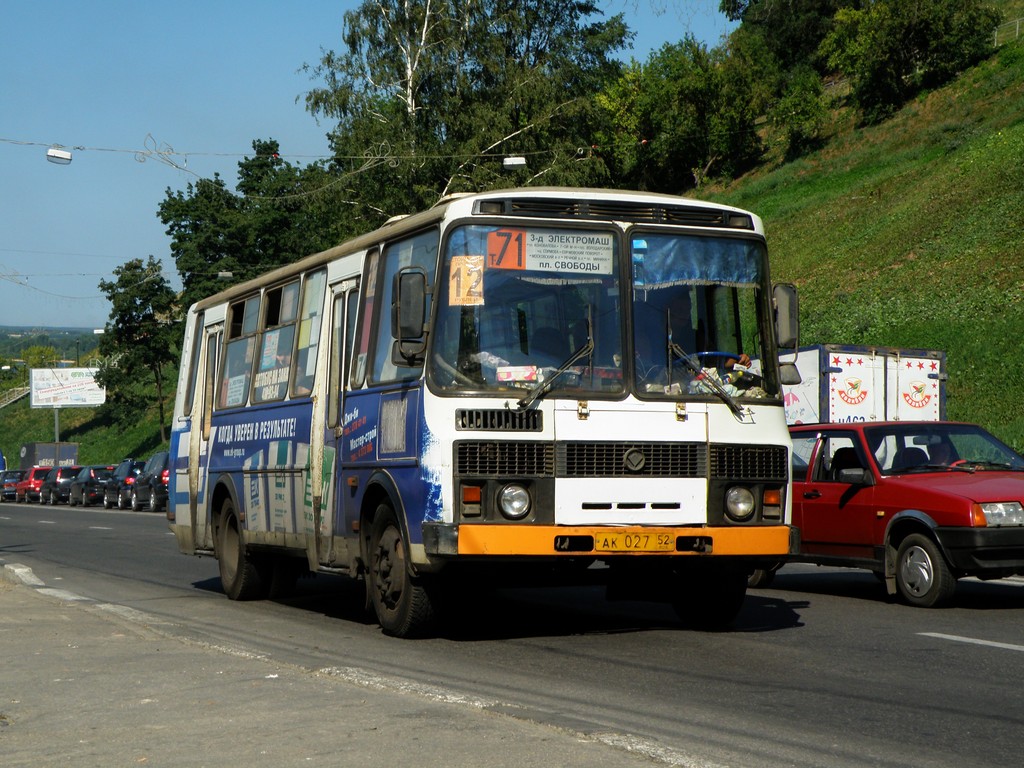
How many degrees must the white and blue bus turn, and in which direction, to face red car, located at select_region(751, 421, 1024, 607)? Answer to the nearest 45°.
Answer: approximately 90° to its left

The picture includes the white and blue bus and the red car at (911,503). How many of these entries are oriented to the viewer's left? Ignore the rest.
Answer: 0

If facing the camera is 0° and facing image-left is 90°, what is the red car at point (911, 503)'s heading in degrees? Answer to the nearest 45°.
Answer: approximately 315°

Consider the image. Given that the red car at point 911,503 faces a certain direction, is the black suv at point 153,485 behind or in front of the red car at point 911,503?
behind

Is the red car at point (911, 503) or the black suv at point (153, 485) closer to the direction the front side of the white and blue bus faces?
the red car

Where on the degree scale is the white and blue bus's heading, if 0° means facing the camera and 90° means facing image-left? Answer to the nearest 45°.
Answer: approximately 315°

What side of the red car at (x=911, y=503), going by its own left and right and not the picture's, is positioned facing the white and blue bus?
right

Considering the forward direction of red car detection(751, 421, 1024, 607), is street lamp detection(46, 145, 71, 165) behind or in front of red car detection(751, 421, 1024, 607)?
behind

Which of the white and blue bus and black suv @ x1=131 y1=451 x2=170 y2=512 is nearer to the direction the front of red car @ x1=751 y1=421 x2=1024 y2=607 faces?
the white and blue bus
